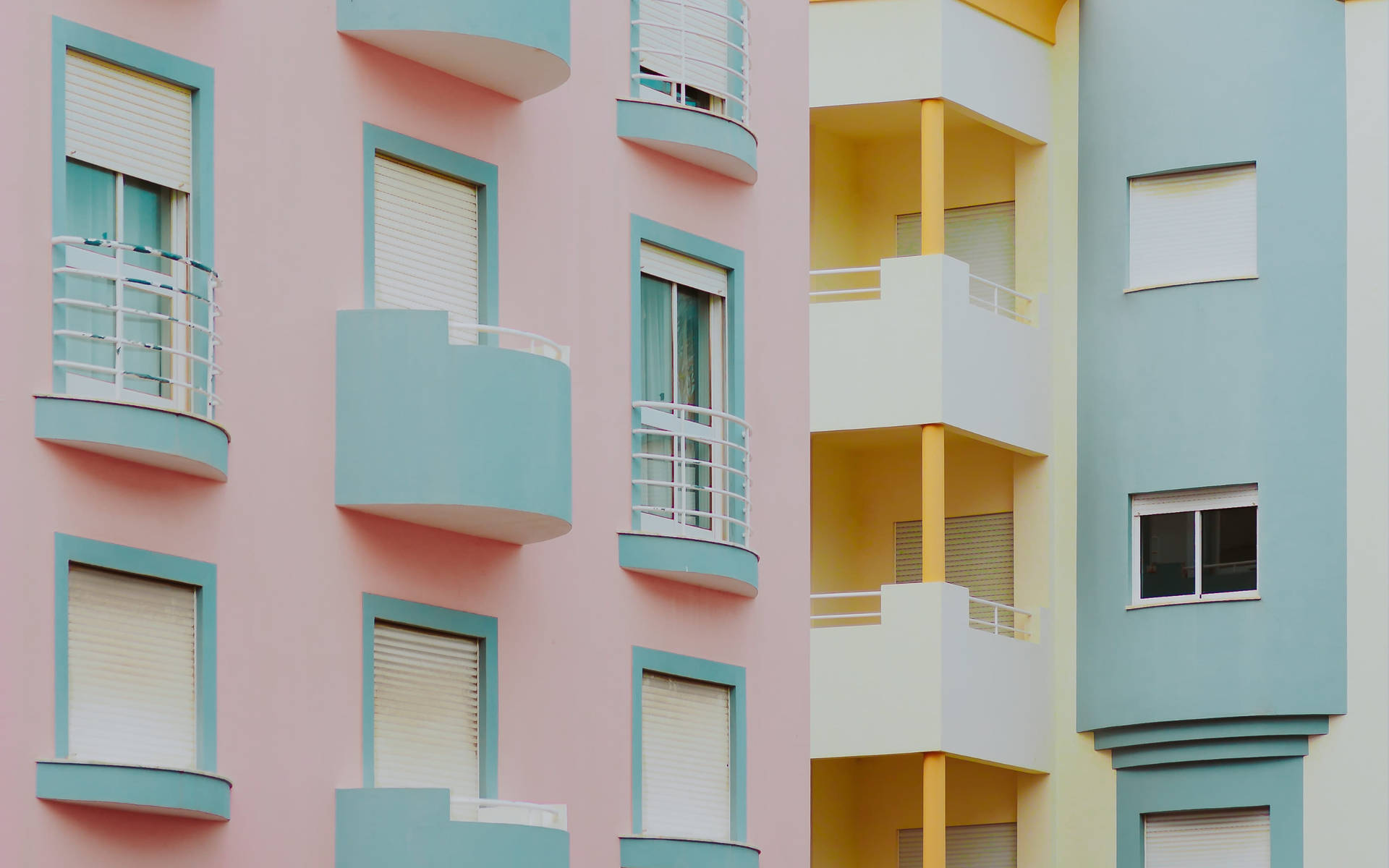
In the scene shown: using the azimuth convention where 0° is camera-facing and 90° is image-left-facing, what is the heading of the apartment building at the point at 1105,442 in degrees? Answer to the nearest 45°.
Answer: approximately 0°
